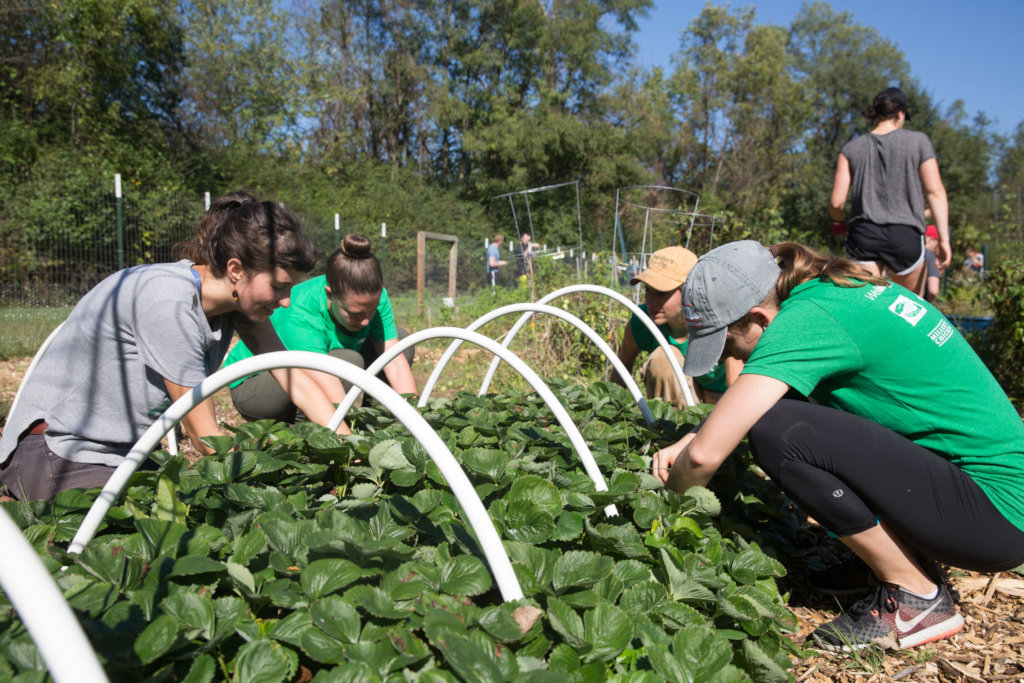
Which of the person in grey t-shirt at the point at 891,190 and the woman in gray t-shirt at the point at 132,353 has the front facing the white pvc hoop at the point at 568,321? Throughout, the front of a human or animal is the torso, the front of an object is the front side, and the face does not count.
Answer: the woman in gray t-shirt

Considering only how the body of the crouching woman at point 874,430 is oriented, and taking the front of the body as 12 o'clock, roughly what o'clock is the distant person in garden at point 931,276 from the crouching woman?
The distant person in garden is roughly at 3 o'clock from the crouching woman.

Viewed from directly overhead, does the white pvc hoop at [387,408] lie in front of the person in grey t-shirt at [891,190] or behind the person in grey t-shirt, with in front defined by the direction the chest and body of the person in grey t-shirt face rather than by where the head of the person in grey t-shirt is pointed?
behind

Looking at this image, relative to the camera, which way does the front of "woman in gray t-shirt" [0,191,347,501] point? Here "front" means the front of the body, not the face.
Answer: to the viewer's right

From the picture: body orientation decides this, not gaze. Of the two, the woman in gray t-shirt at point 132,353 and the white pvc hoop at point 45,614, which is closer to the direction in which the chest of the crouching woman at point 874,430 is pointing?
the woman in gray t-shirt

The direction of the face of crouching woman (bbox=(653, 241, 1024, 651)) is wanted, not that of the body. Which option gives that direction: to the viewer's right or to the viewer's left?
to the viewer's left

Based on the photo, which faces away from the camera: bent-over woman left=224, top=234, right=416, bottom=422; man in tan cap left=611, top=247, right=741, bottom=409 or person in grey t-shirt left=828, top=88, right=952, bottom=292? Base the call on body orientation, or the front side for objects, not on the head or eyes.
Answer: the person in grey t-shirt

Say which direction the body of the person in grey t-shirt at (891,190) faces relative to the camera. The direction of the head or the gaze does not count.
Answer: away from the camera

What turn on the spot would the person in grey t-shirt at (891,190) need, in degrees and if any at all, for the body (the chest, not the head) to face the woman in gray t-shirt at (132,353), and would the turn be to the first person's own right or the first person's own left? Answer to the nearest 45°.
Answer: approximately 135° to the first person's own left

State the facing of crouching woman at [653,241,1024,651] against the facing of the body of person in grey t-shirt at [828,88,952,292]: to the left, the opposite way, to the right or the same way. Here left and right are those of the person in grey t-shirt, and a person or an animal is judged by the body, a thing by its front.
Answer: to the left

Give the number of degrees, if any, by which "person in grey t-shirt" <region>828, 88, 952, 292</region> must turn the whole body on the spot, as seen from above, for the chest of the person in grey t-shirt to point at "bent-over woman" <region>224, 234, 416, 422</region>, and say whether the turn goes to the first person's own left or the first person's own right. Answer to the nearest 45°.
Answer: approximately 135° to the first person's own left

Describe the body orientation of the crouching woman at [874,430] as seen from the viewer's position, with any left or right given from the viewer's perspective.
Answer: facing to the left of the viewer

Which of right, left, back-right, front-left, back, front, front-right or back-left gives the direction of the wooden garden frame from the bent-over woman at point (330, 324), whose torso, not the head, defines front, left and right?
back-left
